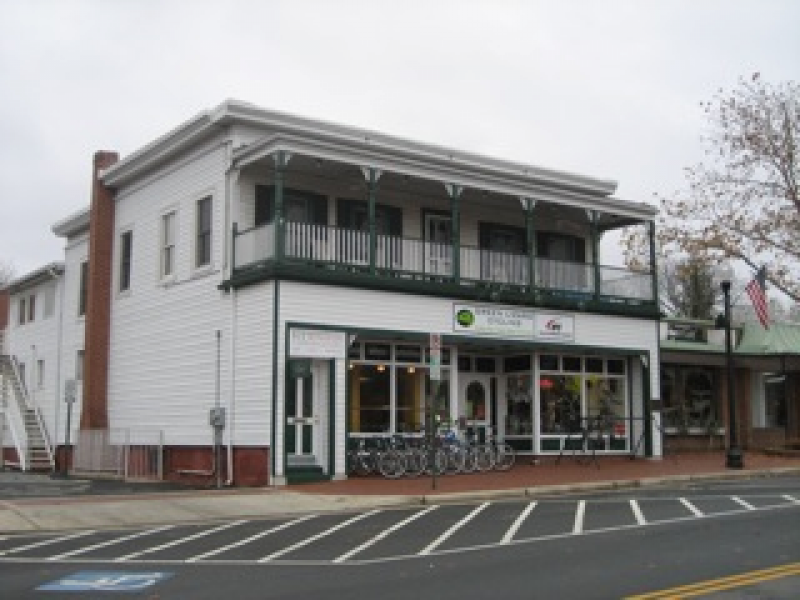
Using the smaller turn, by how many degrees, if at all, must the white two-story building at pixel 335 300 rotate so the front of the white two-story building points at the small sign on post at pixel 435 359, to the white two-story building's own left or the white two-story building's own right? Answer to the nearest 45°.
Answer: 0° — it already faces it

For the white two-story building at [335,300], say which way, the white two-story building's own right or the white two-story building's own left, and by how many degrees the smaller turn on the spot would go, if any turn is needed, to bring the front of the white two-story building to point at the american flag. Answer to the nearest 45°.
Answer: approximately 45° to the white two-story building's own left

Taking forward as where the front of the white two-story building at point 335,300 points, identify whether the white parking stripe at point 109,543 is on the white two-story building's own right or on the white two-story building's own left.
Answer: on the white two-story building's own right

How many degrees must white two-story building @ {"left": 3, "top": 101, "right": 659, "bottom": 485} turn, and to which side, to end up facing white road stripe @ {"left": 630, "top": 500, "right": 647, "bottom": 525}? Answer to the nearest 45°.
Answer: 0° — it already faces it

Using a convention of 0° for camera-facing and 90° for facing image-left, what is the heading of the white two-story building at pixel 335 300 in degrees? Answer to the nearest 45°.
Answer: approximately 315°

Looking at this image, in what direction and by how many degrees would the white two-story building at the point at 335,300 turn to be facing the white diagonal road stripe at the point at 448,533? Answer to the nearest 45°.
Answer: approximately 45° to its right
